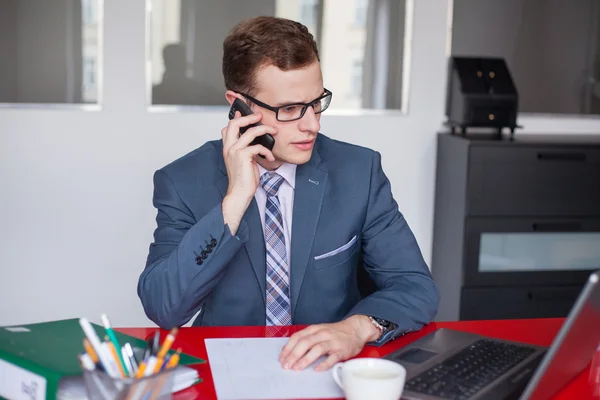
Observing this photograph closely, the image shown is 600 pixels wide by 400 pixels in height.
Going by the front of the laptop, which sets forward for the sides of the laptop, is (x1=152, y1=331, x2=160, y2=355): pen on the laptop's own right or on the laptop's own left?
on the laptop's own left

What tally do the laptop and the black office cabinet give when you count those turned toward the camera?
1

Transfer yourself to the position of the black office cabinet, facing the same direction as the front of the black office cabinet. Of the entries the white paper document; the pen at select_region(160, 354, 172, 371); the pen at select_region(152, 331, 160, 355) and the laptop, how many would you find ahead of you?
4

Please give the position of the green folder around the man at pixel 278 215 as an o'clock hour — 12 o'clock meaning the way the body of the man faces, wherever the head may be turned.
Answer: The green folder is roughly at 1 o'clock from the man.

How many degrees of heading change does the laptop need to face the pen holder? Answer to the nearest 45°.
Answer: approximately 90° to its left

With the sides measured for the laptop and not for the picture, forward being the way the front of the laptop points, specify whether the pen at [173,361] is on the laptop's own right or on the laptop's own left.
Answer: on the laptop's own left

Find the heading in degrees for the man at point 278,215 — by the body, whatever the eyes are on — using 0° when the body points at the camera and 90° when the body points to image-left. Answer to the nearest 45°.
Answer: approximately 0°

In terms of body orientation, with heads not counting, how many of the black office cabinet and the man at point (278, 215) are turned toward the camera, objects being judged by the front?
2

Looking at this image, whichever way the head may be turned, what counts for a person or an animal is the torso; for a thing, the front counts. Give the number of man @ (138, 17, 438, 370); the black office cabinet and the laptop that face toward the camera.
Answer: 2

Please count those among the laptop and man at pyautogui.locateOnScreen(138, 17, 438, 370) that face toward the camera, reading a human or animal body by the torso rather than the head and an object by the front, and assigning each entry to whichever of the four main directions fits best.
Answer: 1

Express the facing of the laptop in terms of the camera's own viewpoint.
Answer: facing away from the viewer and to the left of the viewer

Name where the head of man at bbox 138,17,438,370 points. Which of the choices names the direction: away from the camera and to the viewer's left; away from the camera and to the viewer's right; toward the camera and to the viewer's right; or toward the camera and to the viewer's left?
toward the camera and to the viewer's right
